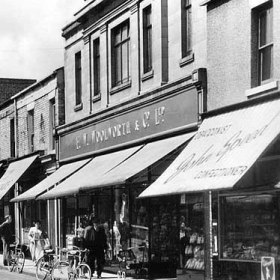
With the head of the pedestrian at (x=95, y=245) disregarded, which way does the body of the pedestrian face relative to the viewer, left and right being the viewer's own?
facing the viewer

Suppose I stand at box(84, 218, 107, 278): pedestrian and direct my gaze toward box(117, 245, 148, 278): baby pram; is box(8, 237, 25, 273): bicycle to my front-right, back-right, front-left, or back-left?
back-left

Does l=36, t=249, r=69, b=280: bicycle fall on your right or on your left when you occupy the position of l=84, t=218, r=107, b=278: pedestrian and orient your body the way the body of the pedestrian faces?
on your right

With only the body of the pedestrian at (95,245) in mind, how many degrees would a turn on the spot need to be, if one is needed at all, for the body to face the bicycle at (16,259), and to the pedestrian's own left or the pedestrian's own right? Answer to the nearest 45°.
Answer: approximately 135° to the pedestrian's own right

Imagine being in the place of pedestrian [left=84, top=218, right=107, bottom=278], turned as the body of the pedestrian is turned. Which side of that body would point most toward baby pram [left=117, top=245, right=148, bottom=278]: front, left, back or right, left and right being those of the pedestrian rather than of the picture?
left
